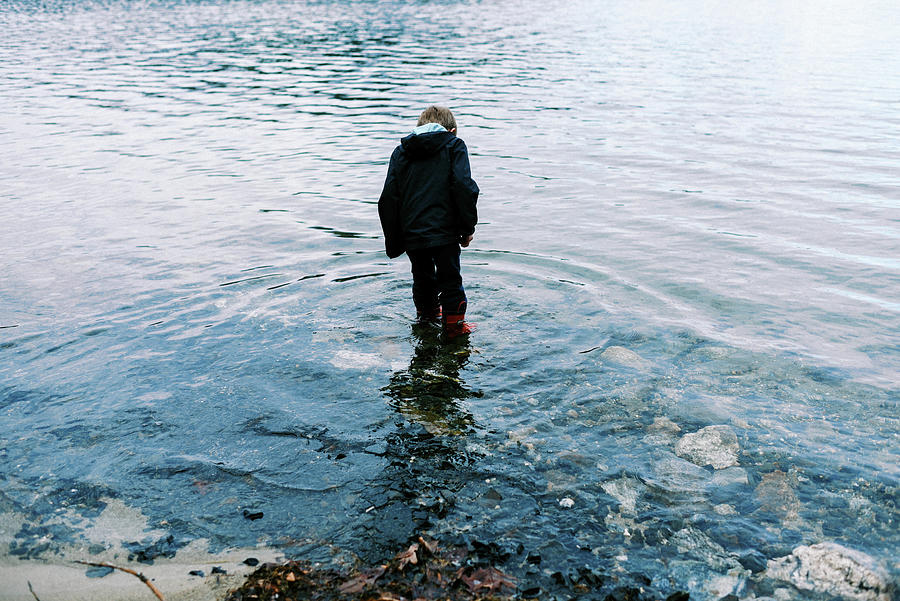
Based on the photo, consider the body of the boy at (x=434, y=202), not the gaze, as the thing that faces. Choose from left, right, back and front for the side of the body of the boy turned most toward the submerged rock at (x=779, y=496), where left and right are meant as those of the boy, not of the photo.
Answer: right

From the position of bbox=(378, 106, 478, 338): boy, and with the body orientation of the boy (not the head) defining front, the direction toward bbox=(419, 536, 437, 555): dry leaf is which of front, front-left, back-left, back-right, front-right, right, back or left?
back-right

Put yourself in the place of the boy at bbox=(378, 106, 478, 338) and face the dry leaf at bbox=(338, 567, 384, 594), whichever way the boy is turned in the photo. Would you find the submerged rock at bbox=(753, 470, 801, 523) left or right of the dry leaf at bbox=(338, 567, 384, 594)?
left

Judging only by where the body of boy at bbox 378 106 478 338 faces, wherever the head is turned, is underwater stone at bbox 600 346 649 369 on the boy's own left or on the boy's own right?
on the boy's own right

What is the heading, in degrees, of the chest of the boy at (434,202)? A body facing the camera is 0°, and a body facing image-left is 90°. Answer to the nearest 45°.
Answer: approximately 225°
